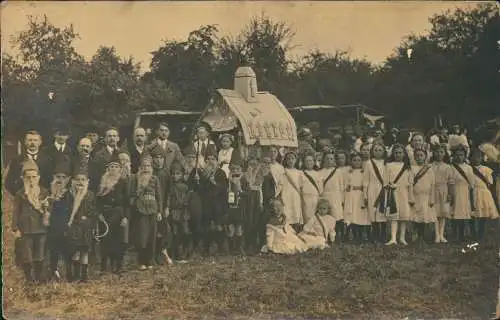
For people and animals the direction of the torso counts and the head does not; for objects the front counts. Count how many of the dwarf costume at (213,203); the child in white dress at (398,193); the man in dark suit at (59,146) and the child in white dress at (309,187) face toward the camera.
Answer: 4

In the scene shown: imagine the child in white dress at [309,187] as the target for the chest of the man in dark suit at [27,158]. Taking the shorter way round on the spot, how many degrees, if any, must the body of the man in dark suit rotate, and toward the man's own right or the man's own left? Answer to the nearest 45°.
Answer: approximately 90° to the man's own left

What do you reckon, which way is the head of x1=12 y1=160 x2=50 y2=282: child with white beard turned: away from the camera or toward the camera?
toward the camera

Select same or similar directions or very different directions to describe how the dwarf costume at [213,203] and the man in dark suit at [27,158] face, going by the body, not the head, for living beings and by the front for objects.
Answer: same or similar directions

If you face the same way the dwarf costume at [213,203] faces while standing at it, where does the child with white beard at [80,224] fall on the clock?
The child with white beard is roughly at 3 o'clock from the dwarf costume.

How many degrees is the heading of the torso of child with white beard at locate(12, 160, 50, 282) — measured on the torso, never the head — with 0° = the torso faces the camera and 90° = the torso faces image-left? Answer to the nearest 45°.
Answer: approximately 0°

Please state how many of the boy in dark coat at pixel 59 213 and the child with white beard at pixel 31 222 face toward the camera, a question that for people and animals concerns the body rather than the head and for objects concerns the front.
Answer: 2

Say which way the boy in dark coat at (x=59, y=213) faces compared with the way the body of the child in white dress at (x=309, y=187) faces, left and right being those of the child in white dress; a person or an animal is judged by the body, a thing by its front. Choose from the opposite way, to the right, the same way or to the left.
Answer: the same way

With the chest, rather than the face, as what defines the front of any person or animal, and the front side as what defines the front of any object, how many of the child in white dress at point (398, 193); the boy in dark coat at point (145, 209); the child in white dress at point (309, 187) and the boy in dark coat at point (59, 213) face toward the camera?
4

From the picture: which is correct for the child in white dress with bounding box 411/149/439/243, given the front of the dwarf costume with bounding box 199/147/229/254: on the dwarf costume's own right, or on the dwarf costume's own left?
on the dwarf costume's own left

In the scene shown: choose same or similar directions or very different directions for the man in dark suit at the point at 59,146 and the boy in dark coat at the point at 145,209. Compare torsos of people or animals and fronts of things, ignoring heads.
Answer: same or similar directions

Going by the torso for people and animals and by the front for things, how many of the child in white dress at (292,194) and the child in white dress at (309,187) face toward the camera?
2

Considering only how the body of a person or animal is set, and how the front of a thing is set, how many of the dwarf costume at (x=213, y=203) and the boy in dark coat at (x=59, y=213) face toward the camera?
2

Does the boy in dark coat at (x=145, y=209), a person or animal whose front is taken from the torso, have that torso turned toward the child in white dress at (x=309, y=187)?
no

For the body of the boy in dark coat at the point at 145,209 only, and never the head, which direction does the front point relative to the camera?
toward the camera

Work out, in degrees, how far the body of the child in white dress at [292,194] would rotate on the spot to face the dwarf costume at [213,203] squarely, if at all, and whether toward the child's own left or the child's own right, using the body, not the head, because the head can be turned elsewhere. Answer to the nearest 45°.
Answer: approximately 90° to the child's own right

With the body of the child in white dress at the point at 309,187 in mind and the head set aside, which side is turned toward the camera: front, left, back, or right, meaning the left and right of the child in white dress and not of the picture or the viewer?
front
